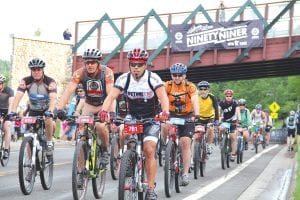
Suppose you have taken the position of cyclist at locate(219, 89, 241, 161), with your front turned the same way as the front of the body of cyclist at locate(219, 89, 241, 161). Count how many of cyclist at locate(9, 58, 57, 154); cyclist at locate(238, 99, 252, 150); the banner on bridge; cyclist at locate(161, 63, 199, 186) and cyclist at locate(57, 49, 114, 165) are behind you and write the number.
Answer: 2

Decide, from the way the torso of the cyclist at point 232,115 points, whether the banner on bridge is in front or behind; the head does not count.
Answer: behind

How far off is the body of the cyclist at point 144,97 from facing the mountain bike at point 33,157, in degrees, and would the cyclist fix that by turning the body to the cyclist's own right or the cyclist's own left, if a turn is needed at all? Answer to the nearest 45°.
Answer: approximately 135° to the cyclist's own right

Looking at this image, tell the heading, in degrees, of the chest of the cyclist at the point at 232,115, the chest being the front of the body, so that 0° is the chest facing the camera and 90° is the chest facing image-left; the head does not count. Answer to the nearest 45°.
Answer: approximately 0°

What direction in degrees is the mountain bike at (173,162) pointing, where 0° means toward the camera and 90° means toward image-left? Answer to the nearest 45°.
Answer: approximately 0°

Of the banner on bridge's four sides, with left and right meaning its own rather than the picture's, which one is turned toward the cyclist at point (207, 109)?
front

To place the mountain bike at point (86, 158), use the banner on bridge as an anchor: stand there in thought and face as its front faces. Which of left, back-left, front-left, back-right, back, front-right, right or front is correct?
front

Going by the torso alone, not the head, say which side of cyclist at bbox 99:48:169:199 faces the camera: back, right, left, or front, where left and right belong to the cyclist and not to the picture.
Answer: front

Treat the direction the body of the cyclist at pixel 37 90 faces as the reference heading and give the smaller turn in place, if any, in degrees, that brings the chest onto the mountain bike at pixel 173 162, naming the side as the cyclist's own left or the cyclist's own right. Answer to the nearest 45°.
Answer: approximately 90° to the cyclist's own left

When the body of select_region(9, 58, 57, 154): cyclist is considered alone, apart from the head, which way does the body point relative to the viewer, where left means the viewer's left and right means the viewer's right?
facing the viewer

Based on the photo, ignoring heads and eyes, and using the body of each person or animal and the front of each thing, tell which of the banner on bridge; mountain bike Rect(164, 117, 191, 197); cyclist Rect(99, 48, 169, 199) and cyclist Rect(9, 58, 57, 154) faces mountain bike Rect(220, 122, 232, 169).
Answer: the banner on bridge

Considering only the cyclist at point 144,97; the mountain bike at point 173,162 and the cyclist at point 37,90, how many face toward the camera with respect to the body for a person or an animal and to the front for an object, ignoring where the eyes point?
3
